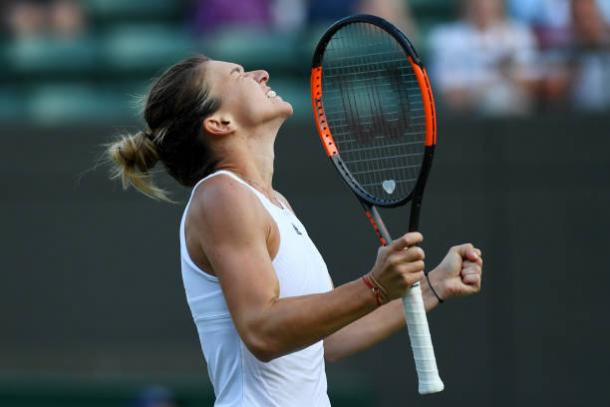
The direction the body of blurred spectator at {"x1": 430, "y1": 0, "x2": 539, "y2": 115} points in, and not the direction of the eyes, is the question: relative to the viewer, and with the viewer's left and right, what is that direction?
facing the viewer

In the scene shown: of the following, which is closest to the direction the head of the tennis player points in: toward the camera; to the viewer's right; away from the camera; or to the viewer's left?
to the viewer's right

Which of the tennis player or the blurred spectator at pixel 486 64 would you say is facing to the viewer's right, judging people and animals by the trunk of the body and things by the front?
the tennis player

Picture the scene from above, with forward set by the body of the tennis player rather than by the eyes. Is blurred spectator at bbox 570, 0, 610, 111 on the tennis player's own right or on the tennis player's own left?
on the tennis player's own left

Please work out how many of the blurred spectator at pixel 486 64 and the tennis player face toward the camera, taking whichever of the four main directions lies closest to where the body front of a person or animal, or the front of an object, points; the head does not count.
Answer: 1

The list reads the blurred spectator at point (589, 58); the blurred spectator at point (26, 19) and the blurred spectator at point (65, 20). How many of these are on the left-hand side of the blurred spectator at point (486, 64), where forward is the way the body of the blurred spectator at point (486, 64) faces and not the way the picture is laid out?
1

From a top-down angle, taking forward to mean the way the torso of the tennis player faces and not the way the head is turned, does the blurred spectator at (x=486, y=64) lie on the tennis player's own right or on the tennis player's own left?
on the tennis player's own left

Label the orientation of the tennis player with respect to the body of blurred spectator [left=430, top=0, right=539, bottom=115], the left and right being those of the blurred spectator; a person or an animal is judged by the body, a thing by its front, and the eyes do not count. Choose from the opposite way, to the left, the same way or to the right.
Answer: to the left

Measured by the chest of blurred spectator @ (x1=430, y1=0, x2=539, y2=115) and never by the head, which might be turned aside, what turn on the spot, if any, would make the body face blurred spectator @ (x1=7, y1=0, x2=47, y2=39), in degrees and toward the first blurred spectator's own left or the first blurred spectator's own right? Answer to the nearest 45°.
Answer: approximately 90° to the first blurred spectator's own right

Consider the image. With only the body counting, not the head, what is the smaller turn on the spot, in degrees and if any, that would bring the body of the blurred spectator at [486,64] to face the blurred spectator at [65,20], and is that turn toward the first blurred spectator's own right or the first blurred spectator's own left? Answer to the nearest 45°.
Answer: approximately 90° to the first blurred spectator's own right

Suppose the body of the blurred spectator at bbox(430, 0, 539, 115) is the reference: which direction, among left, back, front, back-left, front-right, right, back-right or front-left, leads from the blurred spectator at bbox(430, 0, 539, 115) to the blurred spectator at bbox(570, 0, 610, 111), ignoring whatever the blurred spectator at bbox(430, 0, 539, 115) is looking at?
left

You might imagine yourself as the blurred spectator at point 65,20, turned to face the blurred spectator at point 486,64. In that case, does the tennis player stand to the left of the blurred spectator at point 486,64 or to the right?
right

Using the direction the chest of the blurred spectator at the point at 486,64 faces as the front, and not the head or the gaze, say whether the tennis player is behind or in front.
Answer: in front

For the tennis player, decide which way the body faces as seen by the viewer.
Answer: to the viewer's right

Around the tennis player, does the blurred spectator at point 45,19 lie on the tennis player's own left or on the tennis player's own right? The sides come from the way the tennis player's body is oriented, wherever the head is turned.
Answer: on the tennis player's own left
